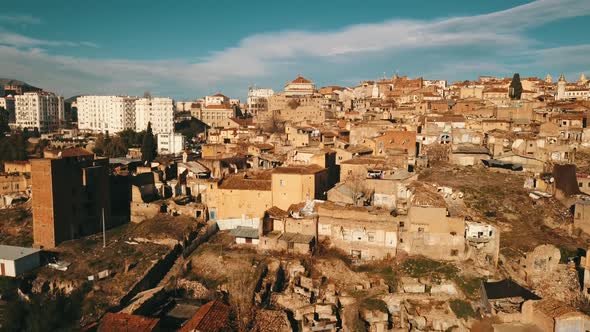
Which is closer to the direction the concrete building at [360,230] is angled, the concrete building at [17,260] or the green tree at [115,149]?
the concrete building

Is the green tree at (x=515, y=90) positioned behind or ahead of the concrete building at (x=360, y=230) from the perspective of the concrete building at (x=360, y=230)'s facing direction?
behind

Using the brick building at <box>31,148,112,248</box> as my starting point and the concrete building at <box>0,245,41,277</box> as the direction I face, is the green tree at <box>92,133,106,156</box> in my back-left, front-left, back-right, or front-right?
back-right

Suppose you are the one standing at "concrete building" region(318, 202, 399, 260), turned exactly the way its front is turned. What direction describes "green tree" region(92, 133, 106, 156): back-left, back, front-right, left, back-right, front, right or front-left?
back-right

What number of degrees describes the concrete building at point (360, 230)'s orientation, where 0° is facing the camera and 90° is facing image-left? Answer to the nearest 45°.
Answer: approximately 0°

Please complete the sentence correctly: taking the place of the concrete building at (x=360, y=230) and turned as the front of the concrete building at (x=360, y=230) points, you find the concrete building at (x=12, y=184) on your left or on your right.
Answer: on your right

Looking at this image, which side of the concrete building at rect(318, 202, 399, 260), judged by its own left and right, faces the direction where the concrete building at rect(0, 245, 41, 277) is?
right

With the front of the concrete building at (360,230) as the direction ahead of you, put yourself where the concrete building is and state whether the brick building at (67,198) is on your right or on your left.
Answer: on your right

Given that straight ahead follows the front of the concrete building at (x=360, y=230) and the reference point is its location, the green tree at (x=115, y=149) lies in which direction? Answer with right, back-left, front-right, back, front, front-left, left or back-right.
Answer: back-right

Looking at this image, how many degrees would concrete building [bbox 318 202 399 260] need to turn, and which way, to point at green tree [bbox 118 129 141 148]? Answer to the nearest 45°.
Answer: approximately 135° to its right
